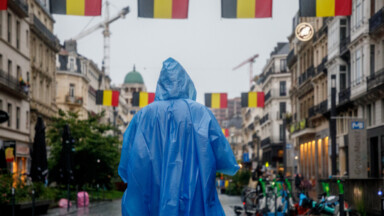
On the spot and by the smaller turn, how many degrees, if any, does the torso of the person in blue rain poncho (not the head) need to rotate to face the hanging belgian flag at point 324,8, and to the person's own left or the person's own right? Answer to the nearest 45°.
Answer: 0° — they already face it

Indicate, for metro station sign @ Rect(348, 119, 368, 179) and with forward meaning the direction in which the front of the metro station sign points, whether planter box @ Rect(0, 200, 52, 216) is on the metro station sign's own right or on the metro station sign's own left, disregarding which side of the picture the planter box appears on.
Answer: on the metro station sign's own right

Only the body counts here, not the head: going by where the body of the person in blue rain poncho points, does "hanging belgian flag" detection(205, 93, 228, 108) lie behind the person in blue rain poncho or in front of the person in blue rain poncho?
in front

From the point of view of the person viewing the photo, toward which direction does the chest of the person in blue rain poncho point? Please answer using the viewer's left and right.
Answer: facing away from the viewer

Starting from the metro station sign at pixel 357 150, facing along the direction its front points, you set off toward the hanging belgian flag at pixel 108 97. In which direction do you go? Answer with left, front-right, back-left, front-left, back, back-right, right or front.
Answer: back-right

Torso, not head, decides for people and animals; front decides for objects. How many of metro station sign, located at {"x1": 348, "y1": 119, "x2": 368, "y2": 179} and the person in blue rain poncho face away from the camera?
1

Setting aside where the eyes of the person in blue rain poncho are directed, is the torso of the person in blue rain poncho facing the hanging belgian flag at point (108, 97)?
yes

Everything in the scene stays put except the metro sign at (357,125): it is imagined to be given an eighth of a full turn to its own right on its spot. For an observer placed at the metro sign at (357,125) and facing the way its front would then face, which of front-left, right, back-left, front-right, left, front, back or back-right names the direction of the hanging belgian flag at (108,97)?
right

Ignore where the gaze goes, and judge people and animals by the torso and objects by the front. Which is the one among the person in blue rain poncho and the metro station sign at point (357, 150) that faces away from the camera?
the person in blue rain poncho

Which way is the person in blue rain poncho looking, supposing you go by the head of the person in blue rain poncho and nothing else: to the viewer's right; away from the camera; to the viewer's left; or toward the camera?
away from the camera

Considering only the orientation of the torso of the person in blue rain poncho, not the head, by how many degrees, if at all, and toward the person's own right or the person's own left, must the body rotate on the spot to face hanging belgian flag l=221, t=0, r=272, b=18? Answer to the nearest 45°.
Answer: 0° — they already face it
